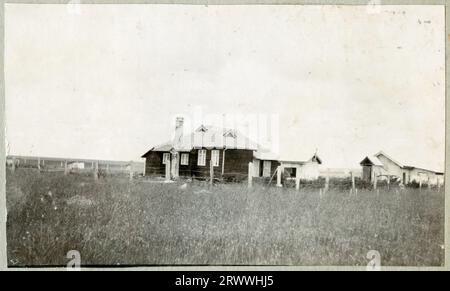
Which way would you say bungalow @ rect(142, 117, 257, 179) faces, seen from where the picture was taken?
facing the viewer

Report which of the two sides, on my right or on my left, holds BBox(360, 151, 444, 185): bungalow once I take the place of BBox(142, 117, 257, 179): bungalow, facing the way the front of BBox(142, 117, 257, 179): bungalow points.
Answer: on my left
